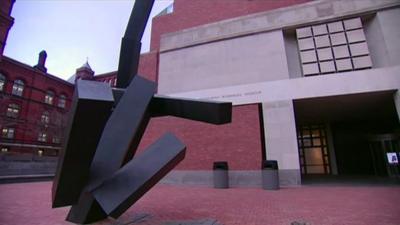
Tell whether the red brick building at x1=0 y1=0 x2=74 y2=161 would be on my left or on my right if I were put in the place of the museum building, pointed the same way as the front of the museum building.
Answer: on my right

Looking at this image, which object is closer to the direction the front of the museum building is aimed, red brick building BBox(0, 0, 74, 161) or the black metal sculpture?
the black metal sculpture

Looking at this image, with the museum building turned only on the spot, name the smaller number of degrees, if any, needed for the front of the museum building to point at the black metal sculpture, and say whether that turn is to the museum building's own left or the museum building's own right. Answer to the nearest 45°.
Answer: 0° — it already faces it
